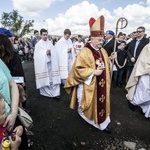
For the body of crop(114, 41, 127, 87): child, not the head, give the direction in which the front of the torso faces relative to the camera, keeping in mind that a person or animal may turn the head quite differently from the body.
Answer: toward the camera

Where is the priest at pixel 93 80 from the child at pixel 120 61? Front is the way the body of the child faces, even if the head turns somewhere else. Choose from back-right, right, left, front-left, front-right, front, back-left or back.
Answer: front

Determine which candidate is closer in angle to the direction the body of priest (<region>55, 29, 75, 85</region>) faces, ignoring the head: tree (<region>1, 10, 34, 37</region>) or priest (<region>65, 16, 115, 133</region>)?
the priest

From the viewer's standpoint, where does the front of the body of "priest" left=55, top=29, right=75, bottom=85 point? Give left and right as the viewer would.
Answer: facing the viewer and to the right of the viewer

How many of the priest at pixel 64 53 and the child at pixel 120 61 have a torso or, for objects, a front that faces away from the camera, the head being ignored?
0

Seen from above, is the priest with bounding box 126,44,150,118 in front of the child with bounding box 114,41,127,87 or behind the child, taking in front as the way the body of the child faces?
in front

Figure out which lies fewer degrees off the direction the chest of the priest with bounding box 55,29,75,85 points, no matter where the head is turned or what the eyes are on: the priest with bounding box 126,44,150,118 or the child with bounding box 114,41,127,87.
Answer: the priest

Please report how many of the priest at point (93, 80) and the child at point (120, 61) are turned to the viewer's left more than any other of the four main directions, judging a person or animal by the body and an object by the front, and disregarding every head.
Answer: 0
